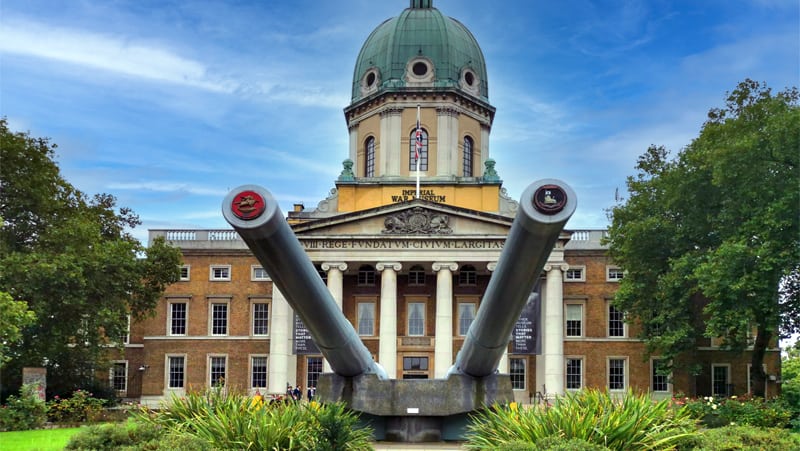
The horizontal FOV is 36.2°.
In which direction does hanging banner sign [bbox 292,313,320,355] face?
toward the camera

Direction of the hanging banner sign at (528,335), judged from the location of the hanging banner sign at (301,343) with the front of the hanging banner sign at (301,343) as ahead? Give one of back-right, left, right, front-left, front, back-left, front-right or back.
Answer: left

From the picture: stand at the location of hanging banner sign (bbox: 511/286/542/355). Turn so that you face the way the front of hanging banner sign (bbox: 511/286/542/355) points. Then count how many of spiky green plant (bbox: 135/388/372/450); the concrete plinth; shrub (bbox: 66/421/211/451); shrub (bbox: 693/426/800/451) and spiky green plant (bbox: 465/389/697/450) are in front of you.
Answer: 5

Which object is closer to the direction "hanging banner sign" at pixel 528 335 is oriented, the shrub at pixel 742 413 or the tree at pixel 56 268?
the shrub

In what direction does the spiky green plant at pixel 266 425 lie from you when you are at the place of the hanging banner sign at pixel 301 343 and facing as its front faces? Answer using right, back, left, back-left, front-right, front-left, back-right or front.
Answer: front

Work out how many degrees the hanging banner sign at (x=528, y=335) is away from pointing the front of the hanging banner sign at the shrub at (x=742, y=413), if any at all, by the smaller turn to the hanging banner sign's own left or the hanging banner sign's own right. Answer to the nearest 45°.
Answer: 0° — it already faces it

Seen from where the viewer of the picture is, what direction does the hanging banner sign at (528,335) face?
facing the viewer

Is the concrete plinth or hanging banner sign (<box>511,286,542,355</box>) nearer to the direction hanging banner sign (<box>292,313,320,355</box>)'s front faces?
the concrete plinth

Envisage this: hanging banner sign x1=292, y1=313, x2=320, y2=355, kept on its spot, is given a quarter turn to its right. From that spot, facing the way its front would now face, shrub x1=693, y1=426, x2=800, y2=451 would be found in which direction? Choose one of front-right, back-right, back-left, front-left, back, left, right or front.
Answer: left

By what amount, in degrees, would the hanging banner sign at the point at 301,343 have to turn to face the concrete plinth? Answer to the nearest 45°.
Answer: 0° — it already faces it

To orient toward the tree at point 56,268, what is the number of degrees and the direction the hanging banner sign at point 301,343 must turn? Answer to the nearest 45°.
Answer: approximately 45° to its right

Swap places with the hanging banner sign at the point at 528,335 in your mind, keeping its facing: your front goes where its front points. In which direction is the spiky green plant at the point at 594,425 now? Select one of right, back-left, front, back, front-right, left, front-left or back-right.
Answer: front

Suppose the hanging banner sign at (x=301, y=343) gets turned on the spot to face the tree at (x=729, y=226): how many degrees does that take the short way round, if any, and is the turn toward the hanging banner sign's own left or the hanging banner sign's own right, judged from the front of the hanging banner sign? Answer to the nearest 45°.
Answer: approximately 45° to the hanging banner sign's own left

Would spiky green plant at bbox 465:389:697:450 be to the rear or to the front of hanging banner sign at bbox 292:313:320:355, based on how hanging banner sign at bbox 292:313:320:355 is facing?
to the front

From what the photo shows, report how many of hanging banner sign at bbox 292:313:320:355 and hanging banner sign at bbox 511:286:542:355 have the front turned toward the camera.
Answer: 2

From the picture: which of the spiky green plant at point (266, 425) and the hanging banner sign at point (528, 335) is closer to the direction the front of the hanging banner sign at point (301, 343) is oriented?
the spiky green plant

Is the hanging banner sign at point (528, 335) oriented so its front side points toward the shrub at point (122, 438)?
yes

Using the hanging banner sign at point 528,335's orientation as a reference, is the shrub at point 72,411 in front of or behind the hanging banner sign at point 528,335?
in front
